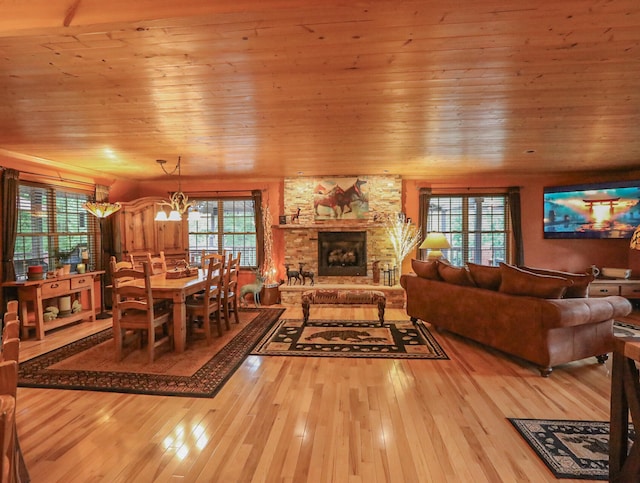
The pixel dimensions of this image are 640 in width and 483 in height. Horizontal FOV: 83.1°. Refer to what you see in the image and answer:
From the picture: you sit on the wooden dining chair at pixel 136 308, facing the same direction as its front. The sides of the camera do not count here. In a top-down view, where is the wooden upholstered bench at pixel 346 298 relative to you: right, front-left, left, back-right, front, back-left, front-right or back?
front-right

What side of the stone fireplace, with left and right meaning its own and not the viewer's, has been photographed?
front

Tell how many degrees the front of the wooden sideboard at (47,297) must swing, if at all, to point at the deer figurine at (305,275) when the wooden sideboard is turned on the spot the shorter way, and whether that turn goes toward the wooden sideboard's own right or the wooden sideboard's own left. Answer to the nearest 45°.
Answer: approximately 45° to the wooden sideboard's own left

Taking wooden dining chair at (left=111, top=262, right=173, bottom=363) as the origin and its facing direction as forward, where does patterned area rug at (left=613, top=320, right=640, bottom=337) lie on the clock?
The patterned area rug is roughly at 2 o'clock from the wooden dining chair.

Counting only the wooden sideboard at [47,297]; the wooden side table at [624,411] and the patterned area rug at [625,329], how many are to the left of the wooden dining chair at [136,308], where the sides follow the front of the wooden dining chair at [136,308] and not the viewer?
1

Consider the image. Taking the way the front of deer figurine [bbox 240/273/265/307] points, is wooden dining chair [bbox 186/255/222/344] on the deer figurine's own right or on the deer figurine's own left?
on the deer figurine's own right

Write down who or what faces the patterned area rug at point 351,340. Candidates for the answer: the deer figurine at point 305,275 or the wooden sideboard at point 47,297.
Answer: the wooden sideboard

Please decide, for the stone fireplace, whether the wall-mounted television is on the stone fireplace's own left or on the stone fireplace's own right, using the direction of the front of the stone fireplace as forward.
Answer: on the stone fireplace's own left

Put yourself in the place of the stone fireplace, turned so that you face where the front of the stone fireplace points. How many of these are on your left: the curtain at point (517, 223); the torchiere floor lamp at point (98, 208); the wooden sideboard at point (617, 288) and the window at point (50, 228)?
2

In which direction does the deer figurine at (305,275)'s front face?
to the viewer's left
